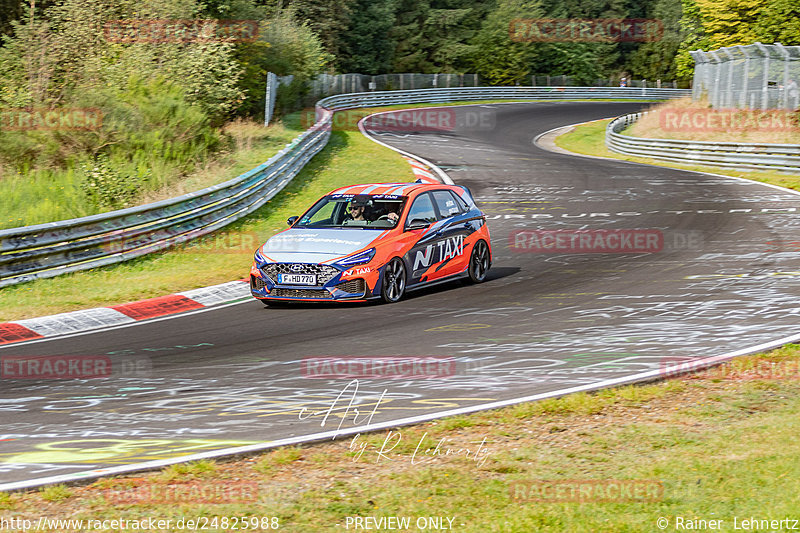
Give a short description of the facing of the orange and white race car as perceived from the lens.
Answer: facing the viewer and to the left of the viewer

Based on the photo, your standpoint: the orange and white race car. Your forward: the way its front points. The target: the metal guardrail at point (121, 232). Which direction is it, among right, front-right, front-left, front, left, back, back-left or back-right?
right

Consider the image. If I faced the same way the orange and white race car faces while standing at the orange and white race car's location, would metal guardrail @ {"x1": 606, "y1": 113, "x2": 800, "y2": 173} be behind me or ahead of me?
behind
